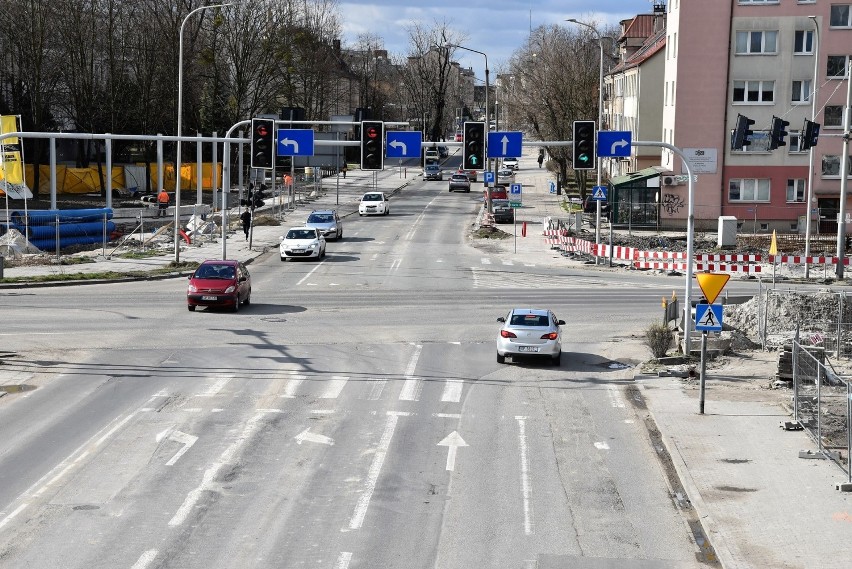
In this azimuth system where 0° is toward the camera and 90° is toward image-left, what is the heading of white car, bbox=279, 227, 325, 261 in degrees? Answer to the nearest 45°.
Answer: approximately 0°

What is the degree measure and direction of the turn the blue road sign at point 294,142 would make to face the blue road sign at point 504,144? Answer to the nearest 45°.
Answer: approximately 45° to its left

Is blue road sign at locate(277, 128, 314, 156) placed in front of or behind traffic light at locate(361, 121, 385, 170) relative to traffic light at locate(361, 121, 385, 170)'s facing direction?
behind

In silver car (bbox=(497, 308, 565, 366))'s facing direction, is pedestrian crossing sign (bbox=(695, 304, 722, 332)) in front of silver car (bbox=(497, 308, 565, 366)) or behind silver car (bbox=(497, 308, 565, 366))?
behind

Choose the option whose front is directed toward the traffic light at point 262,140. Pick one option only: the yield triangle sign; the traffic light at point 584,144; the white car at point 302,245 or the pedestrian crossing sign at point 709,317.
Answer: the white car

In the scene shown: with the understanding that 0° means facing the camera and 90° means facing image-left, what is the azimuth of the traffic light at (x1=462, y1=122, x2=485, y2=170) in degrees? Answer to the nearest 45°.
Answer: approximately 0°
